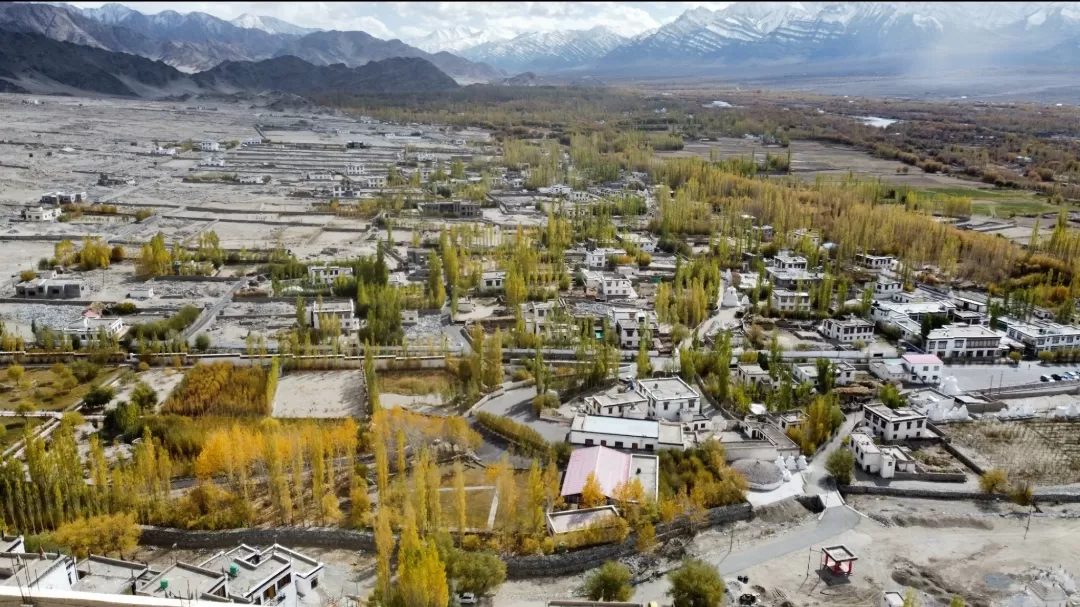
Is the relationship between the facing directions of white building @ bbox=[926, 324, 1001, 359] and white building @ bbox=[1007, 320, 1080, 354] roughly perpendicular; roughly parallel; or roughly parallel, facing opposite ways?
roughly parallel

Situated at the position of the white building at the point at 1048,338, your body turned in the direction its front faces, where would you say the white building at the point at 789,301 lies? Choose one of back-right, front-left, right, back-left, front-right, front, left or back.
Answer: right

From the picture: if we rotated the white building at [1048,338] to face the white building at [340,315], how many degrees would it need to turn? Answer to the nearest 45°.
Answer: approximately 45° to its right

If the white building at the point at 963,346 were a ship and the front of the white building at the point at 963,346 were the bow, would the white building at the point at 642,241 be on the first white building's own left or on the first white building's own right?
on the first white building's own right

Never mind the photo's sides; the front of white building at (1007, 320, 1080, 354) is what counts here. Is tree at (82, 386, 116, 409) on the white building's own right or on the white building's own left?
on the white building's own right

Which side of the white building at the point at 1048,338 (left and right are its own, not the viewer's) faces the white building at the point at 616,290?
right

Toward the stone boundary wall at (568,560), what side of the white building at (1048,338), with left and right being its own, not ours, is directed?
front

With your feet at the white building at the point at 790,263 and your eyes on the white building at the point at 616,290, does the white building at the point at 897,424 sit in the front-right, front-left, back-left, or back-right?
front-left

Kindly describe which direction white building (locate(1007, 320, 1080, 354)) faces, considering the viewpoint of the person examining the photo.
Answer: facing the viewer

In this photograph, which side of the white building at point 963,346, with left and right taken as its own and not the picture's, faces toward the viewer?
front

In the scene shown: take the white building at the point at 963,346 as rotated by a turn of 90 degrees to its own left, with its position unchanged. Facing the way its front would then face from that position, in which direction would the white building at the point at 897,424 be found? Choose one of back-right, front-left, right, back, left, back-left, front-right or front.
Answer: right

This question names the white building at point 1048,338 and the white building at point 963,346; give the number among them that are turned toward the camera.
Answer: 2

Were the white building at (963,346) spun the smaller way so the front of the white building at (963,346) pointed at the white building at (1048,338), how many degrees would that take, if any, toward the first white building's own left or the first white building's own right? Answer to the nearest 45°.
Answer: approximately 135° to the first white building's own left

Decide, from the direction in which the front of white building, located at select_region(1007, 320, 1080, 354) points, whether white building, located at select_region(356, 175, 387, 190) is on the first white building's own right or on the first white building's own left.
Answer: on the first white building's own right

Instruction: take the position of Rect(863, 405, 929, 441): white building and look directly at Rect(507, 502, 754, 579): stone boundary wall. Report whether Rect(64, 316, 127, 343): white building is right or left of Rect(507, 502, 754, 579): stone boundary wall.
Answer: right

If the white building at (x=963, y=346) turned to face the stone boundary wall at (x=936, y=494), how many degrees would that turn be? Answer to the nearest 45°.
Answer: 0° — it already faces it
